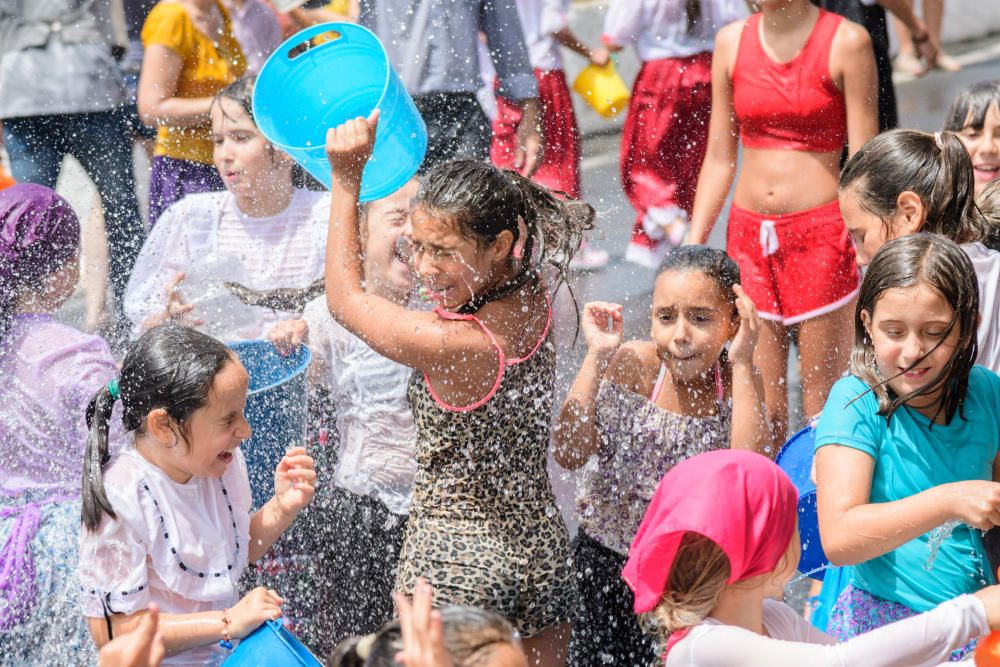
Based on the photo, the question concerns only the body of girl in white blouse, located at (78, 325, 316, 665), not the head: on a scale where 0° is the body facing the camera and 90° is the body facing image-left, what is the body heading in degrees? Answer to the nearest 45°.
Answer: approximately 315°

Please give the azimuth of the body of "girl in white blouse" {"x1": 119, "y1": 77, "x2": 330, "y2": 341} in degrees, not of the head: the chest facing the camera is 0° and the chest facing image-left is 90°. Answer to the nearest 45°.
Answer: approximately 0°

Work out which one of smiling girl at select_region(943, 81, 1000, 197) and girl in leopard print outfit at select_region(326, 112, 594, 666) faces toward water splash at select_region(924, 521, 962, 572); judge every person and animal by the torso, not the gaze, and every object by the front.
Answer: the smiling girl

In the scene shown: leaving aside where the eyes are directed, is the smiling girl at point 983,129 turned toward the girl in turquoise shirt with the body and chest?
yes

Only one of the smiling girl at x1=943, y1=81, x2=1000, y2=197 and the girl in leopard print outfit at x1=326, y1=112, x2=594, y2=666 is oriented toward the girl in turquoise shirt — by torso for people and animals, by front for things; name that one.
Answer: the smiling girl

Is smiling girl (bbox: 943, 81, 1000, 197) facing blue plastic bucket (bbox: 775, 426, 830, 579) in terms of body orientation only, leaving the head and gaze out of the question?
yes

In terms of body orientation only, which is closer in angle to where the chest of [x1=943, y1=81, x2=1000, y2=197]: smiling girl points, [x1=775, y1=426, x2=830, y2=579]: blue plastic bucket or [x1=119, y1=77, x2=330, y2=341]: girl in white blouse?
the blue plastic bucket

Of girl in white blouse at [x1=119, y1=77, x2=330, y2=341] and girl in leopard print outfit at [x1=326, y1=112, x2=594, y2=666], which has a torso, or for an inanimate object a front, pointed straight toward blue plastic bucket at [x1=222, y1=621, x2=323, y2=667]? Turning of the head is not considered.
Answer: the girl in white blouse

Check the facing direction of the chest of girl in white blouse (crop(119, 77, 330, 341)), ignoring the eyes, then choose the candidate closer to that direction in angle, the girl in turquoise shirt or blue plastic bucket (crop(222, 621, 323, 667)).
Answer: the blue plastic bucket
